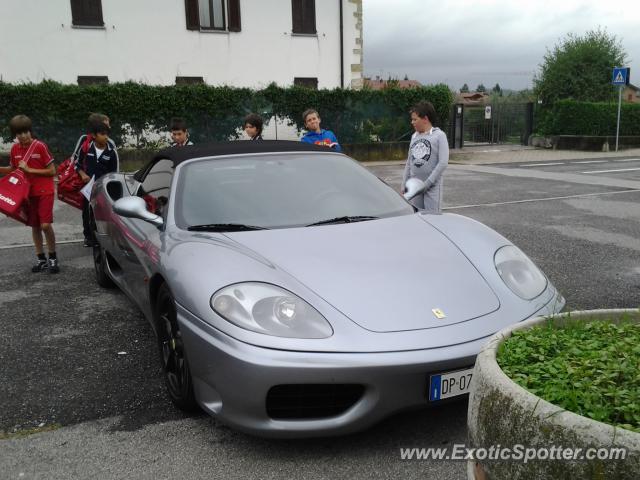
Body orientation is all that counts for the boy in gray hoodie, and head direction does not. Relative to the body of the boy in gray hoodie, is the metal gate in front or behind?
behind

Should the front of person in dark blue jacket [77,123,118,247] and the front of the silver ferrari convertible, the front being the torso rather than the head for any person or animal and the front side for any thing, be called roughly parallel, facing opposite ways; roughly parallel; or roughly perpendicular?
roughly parallel

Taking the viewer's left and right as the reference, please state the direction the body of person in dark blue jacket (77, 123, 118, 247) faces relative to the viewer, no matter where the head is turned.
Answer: facing the viewer

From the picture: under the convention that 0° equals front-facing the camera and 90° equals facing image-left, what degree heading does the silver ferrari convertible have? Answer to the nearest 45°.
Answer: approximately 315°

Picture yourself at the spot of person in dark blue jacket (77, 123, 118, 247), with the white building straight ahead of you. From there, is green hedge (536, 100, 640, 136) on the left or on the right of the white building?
right

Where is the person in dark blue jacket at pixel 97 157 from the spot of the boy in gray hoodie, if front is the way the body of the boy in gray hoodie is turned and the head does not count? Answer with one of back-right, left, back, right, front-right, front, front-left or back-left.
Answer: front-right

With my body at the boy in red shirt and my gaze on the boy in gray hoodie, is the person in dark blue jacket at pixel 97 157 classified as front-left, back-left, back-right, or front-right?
front-left

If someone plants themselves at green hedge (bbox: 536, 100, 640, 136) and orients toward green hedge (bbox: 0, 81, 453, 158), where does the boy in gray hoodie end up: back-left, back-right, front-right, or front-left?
front-left

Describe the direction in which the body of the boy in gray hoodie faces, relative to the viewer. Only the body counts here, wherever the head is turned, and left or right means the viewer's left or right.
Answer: facing the viewer and to the left of the viewer

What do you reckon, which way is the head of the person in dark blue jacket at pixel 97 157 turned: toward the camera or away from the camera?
toward the camera

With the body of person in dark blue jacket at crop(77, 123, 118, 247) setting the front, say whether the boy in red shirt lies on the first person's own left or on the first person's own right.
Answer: on the first person's own right

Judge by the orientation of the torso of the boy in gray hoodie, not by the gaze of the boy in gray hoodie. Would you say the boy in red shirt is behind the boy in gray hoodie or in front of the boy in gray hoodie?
in front

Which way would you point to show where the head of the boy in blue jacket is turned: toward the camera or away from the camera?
toward the camera

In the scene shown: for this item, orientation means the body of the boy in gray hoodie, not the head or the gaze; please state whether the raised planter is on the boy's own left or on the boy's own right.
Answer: on the boy's own left
